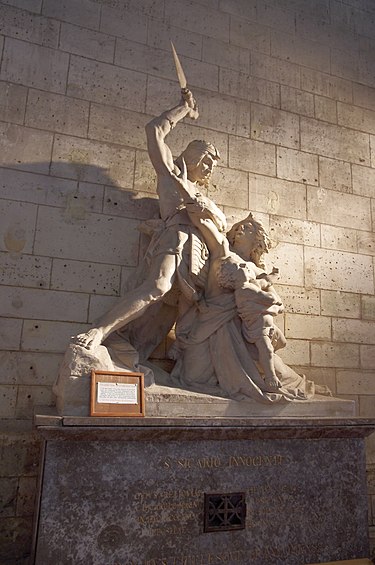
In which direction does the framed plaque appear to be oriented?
toward the camera
